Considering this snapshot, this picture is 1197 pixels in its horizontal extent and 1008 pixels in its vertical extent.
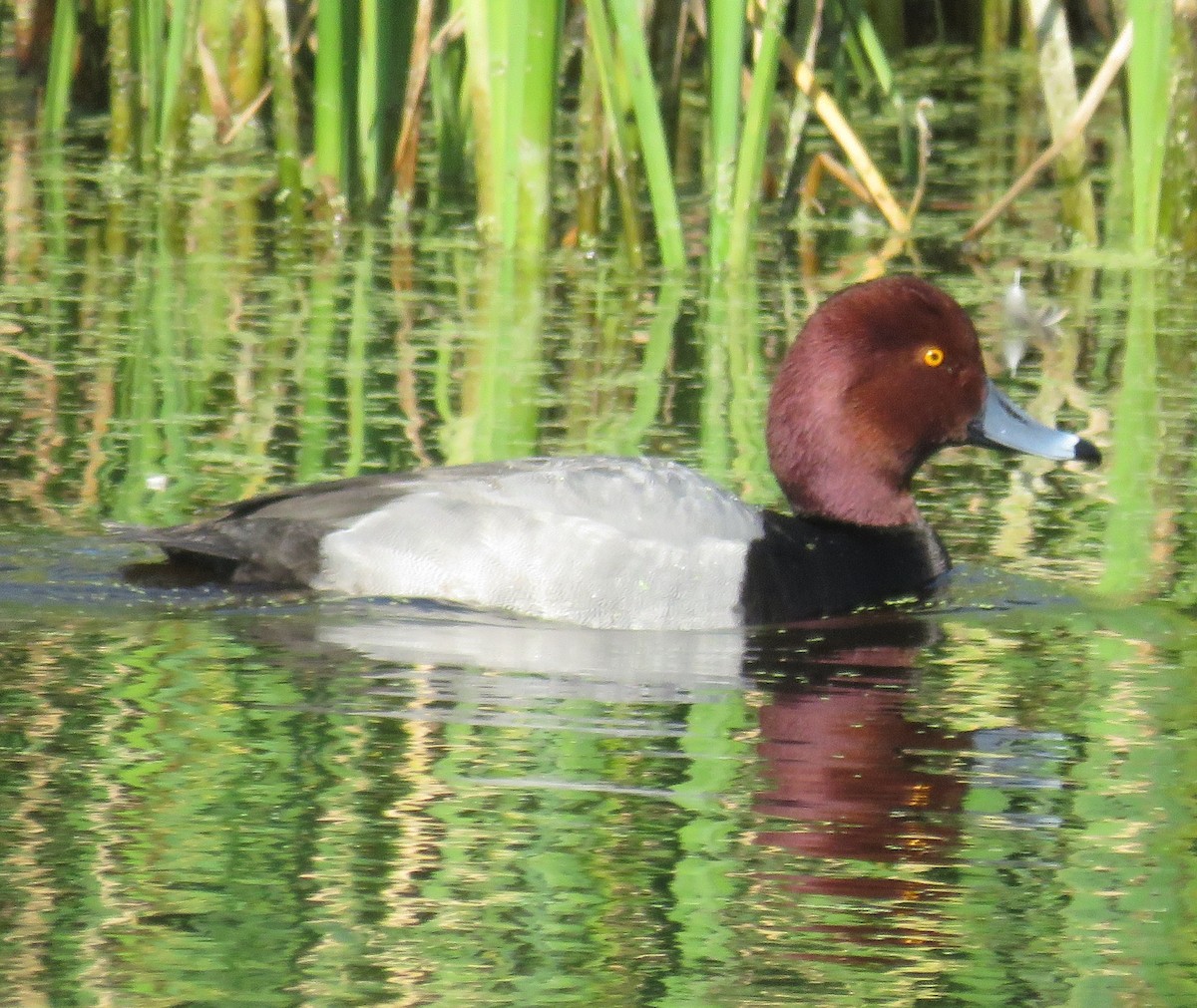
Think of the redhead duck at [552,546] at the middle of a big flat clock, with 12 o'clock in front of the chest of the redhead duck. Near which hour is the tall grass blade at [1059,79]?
The tall grass blade is roughly at 10 o'clock from the redhead duck.

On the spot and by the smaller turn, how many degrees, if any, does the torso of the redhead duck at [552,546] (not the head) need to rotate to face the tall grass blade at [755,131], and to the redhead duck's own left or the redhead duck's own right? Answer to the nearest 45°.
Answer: approximately 90° to the redhead duck's own left

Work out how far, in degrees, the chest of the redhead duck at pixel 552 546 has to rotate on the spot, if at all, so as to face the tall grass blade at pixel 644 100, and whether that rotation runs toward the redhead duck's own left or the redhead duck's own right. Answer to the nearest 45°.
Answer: approximately 90° to the redhead duck's own left

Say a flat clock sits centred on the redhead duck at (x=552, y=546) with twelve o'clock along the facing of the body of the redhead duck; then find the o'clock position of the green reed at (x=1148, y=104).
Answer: The green reed is roughly at 10 o'clock from the redhead duck.

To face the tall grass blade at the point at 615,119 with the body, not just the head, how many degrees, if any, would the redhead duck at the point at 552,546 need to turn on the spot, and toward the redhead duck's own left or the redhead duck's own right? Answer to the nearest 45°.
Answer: approximately 90° to the redhead duck's own left

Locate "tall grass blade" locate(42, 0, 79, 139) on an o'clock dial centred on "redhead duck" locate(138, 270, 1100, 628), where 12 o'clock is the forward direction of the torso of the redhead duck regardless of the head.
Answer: The tall grass blade is roughly at 8 o'clock from the redhead duck.

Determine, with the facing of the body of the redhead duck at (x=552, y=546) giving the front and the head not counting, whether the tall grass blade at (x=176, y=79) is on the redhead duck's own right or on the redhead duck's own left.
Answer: on the redhead duck's own left

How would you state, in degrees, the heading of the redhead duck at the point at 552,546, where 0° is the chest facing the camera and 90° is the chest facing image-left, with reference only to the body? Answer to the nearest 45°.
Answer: approximately 270°

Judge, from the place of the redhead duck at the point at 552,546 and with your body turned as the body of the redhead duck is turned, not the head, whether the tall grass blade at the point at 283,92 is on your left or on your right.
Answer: on your left
